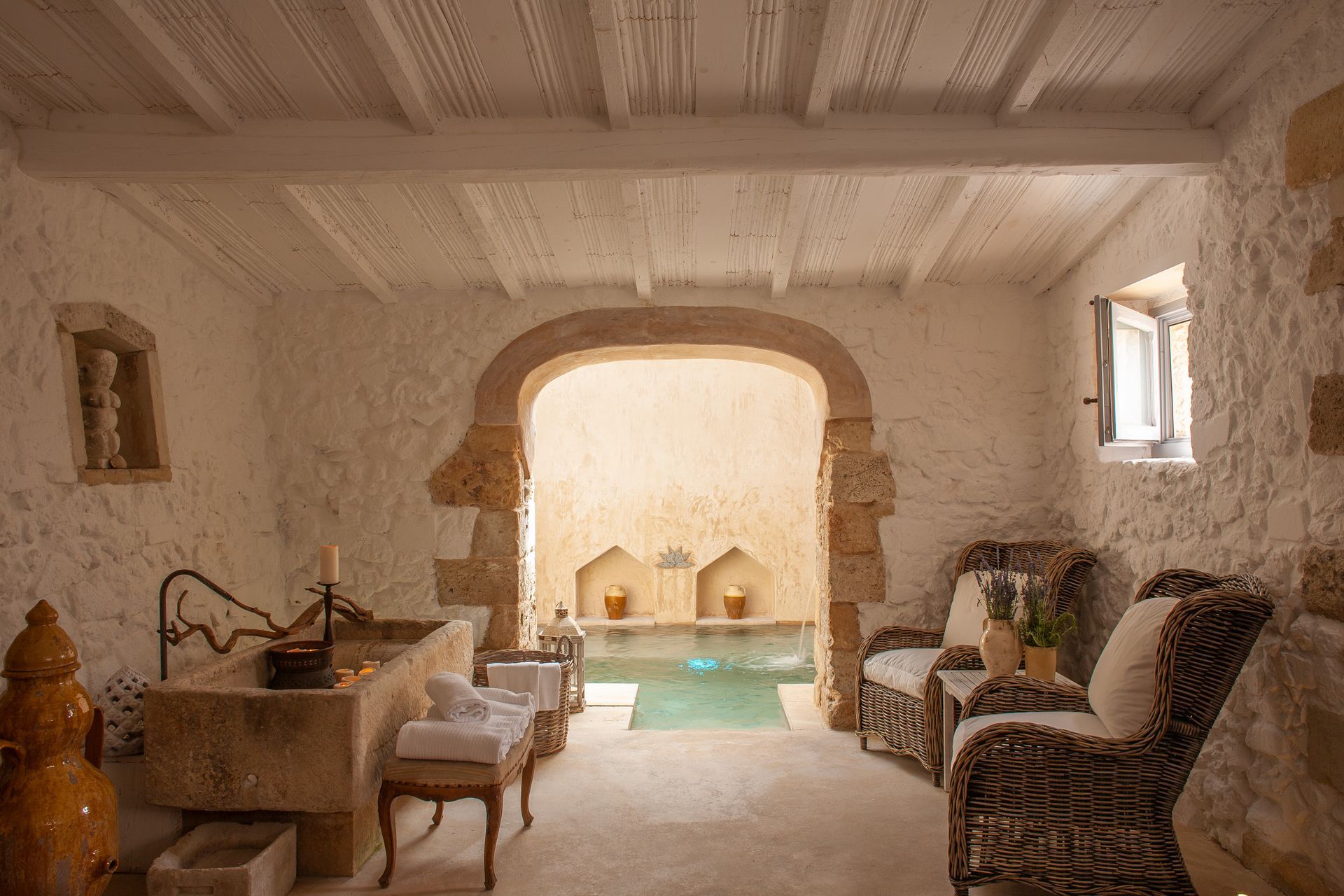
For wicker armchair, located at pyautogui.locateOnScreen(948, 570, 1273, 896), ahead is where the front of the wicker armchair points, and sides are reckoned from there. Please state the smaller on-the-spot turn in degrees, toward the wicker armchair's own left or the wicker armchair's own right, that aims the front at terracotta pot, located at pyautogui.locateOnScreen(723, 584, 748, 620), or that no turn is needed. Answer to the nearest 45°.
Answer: approximately 45° to the wicker armchair's own right

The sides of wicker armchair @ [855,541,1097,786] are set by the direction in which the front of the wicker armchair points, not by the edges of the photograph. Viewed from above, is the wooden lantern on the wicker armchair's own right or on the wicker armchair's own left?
on the wicker armchair's own right

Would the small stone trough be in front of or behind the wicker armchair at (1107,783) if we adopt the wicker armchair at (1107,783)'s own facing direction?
in front

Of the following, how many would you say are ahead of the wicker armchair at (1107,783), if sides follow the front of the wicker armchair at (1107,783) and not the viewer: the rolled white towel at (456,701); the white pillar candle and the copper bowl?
3

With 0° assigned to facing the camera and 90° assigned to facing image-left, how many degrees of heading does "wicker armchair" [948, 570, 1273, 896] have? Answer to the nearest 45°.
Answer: approximately 90°

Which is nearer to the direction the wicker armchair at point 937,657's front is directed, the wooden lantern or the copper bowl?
the copper bowl

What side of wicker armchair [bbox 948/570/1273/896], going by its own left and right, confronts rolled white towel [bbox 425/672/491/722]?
front

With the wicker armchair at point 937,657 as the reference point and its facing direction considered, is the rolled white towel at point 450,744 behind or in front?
in front

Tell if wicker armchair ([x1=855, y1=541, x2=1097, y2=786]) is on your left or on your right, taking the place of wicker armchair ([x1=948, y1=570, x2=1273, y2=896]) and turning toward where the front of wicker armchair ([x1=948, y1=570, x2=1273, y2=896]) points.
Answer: on your right

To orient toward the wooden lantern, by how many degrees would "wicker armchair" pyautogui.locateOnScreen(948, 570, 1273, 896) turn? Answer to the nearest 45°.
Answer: approximately 45° to its right

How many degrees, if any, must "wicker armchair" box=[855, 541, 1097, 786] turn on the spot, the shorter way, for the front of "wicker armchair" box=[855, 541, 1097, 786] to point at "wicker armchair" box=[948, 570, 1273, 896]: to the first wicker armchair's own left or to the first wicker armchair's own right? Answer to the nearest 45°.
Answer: approximately 45° to the first wicker armchair's own left

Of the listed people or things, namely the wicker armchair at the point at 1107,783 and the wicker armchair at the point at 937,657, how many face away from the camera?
0
